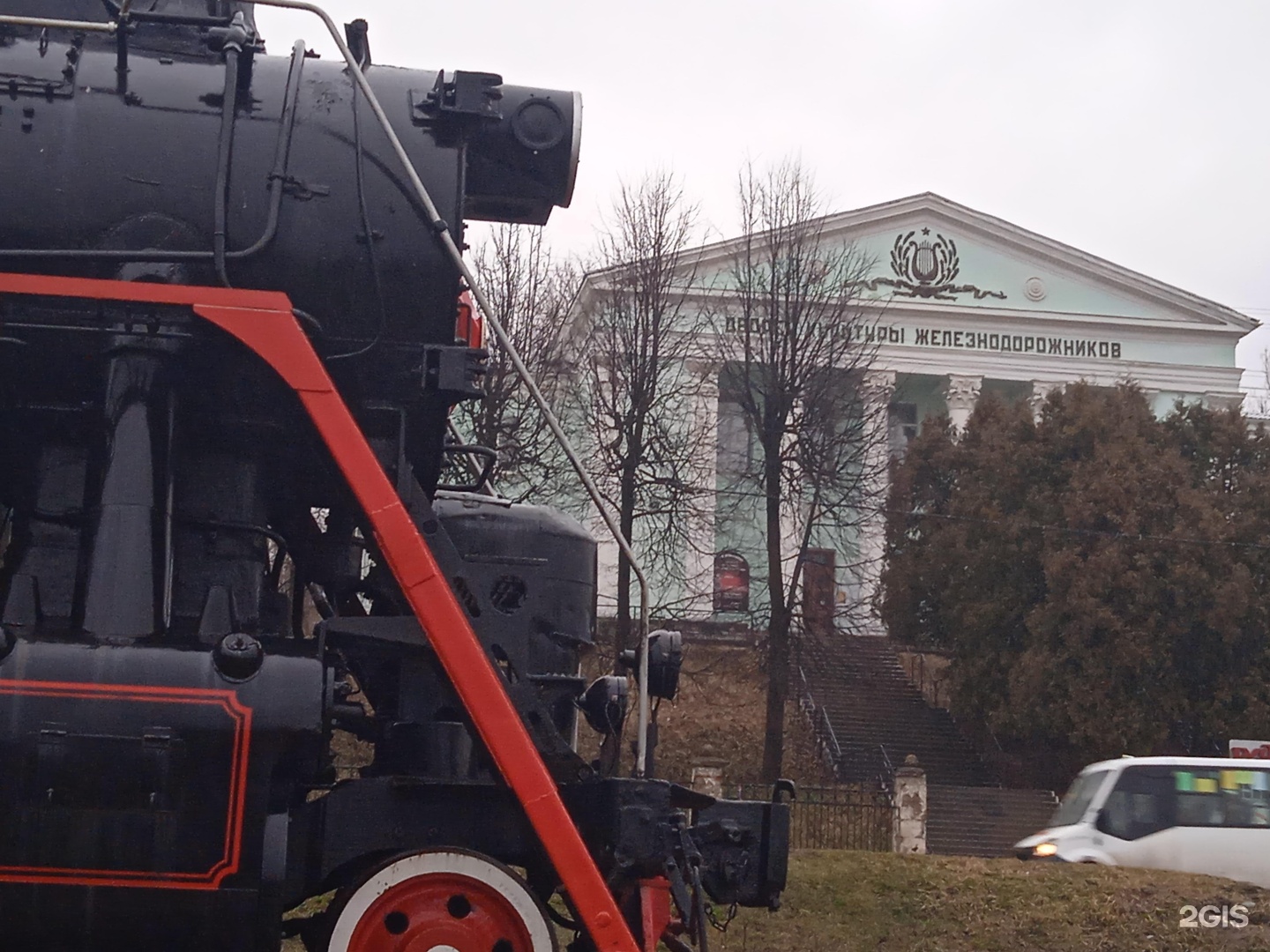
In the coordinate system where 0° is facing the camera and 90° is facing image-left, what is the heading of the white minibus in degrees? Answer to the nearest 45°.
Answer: approximately 90°

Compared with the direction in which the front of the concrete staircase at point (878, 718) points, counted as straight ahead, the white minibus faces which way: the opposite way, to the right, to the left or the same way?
to the right

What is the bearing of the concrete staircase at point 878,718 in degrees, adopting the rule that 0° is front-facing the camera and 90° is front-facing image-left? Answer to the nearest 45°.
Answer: approximately 0°

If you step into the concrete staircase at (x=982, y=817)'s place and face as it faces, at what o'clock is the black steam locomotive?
The black steam locomotive is roughly at 12 o'clock from the concrete staircase.

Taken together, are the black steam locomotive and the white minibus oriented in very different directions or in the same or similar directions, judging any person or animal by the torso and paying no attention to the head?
very different directions

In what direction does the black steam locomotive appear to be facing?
to the viewer's right

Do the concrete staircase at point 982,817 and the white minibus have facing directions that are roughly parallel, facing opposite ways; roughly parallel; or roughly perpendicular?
roughly perpendicular

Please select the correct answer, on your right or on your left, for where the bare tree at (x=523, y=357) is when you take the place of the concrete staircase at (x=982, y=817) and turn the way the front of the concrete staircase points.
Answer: on your right
